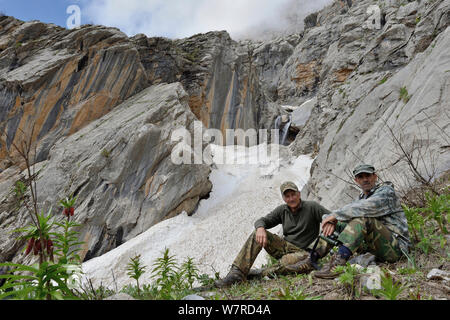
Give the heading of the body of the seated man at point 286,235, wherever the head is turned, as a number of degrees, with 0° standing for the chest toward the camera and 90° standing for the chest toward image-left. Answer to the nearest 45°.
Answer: approximately 45°

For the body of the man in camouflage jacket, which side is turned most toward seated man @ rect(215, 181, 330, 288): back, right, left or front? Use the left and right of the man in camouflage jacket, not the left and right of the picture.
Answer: right

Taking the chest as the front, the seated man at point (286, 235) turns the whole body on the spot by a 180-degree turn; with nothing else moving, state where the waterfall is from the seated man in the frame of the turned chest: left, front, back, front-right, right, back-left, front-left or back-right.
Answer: front-left

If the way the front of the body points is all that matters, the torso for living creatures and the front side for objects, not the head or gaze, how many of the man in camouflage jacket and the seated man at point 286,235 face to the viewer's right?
0

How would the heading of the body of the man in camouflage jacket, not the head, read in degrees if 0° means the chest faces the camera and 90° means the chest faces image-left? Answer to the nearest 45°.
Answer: approximately 45°

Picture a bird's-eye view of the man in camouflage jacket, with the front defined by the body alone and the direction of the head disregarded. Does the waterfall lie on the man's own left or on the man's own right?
on the man's own right

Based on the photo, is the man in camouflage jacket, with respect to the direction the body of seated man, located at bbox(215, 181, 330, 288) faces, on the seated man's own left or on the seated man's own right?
on the seated man's own left

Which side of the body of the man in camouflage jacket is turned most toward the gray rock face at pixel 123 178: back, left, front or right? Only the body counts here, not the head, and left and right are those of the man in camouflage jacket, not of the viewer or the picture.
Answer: right
